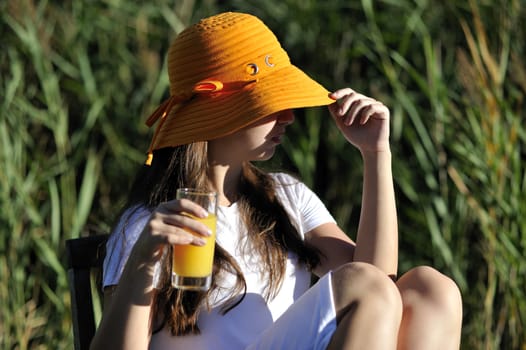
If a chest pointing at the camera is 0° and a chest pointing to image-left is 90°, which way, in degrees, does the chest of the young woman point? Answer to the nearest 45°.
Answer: approximately 315°
